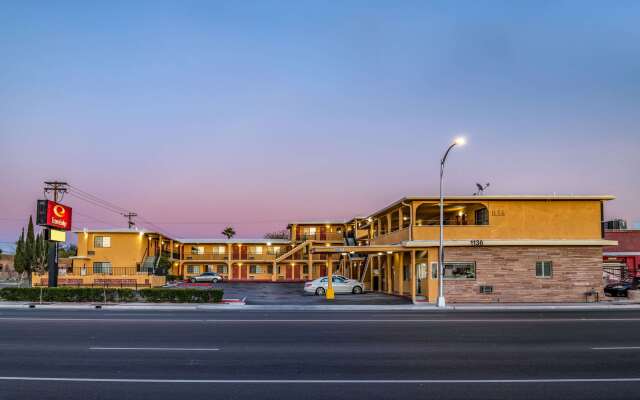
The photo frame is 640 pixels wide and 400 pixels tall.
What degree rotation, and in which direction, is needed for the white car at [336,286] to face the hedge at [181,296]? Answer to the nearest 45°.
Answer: approximately 180°

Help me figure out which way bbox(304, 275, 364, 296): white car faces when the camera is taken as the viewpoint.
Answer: facing away from the viewer and to the right of the viewer

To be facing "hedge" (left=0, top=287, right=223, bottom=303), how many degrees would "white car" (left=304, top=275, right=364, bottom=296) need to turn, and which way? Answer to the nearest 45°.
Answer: approximately 180°
